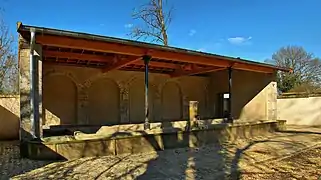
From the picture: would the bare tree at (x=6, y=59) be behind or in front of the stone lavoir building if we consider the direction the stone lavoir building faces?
behind

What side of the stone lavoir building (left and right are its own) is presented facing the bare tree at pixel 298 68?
left

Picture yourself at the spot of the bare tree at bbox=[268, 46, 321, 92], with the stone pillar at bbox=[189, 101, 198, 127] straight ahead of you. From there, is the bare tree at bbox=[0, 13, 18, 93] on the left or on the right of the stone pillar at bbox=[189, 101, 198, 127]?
right

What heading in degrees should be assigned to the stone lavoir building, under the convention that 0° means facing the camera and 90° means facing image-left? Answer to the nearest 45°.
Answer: approximately 315°
